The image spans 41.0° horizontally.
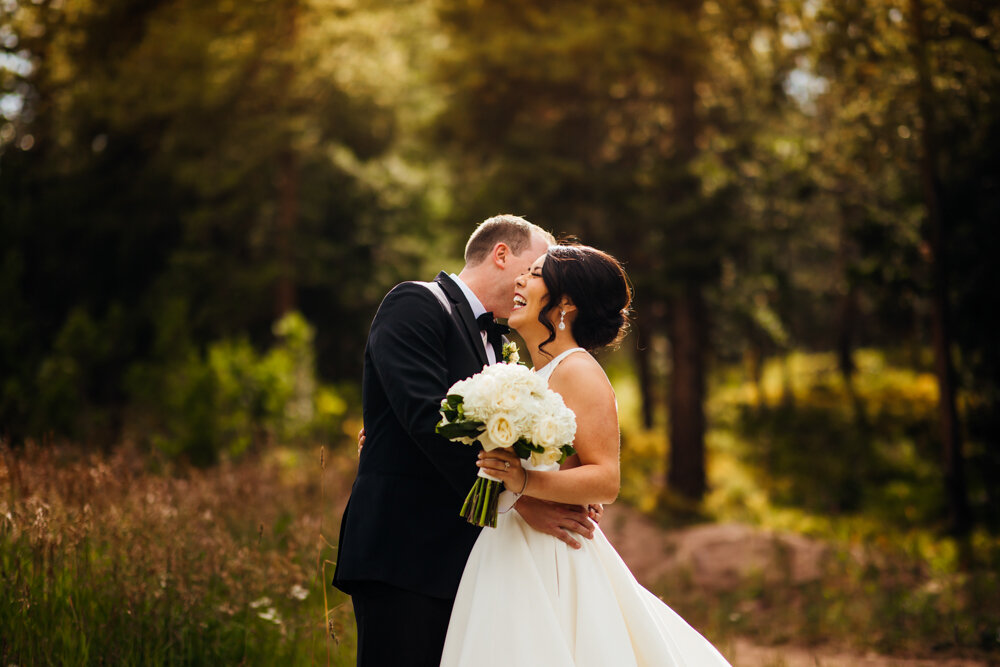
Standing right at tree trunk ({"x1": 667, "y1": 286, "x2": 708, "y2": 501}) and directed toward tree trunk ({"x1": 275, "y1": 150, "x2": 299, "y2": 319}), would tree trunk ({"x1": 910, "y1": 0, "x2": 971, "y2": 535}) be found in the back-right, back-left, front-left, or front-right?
back-left

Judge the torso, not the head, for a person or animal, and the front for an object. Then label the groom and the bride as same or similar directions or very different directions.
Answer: very different directions

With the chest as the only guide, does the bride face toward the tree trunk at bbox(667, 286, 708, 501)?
no

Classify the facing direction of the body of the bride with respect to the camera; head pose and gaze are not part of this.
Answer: to the viewer's left

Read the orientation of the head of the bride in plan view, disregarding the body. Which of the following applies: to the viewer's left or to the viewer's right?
to the viewer's left

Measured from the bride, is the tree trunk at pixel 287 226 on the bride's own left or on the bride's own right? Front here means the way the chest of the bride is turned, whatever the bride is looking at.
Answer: on the bride's own right

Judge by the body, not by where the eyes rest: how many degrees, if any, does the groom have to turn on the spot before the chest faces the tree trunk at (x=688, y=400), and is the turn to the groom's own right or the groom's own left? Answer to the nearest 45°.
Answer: approximately 90° to the groom's own left

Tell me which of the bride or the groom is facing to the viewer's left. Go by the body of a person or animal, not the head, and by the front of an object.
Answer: the bride

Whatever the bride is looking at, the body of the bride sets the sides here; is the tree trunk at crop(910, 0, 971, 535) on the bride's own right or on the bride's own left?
on the bride's own right

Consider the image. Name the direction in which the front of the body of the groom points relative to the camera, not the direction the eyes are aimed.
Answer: to the viewer's right

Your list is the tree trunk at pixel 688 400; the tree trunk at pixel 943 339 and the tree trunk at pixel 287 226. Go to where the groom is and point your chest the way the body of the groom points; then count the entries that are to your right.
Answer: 0

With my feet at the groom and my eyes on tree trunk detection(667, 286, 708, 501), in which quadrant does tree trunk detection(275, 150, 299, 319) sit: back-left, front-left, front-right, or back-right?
front-left

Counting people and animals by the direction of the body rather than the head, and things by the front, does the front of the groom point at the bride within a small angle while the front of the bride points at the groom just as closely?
yes
